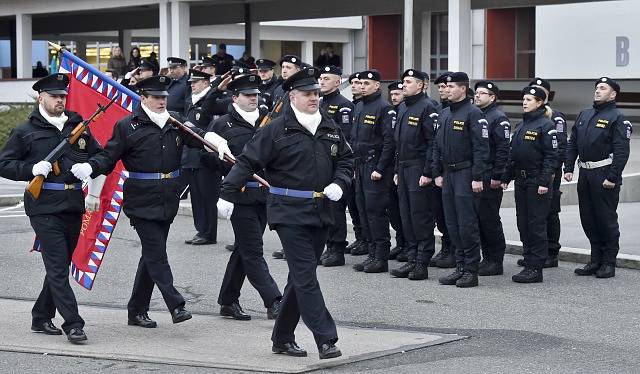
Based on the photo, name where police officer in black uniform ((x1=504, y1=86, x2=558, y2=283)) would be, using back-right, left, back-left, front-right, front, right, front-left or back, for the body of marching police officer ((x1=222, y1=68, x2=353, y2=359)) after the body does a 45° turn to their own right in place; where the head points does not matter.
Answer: back-left

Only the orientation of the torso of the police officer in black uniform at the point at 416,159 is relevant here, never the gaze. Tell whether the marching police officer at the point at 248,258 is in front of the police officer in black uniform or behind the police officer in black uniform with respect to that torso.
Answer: in front

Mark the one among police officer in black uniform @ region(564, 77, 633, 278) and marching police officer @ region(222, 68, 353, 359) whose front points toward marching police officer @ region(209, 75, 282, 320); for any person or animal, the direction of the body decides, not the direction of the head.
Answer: the police officer in black uniform

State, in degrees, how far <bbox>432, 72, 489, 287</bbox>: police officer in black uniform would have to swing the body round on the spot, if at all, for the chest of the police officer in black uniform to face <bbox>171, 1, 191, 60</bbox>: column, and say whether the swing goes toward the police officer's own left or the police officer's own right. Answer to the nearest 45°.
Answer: approximately 135° to the police officer's own right

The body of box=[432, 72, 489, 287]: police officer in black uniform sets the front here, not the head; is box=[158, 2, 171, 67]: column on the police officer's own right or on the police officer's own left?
on the police officer's own right

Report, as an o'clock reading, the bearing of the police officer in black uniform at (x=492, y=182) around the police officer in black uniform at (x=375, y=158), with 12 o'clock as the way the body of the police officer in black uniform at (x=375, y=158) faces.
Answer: the police officer in black uniform at (x=492, y=182) is roughly at 8 o'clock from the police officer in black uniform at (x=375, y=158).

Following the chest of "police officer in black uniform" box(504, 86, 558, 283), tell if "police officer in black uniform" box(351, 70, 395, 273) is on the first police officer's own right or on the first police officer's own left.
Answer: on the first police officer's own right

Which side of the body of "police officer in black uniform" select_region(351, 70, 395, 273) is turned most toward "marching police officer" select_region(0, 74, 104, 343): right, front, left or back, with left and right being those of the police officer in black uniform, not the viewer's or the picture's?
front

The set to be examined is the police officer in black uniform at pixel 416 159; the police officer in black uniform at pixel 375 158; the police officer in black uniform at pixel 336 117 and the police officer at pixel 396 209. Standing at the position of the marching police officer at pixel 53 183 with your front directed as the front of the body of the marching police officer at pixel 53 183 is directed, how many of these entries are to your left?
4
